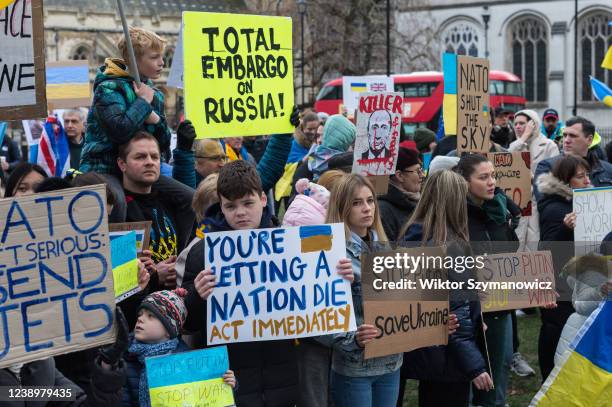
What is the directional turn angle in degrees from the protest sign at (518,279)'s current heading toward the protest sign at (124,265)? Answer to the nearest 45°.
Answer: approximately 45° to its right

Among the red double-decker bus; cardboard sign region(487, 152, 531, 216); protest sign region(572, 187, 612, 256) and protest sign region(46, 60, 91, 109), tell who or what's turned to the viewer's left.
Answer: the red double-decker bus

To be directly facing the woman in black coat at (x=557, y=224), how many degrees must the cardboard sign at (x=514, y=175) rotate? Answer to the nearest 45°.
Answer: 0° — it already faces them

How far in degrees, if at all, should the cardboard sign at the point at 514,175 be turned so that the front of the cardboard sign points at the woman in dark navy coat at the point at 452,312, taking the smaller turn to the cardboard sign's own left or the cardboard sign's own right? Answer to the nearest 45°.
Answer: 0° — it already faces them

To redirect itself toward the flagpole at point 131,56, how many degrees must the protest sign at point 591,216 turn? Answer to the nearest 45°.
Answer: approximately 45° to its right
